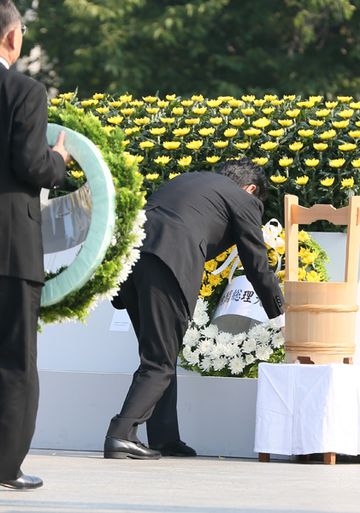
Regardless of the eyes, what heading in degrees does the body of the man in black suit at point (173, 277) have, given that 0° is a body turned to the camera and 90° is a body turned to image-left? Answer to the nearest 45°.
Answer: approximately 225°

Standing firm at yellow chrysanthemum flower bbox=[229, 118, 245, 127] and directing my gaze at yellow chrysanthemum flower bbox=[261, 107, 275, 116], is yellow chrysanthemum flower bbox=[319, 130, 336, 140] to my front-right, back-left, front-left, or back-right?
front-right

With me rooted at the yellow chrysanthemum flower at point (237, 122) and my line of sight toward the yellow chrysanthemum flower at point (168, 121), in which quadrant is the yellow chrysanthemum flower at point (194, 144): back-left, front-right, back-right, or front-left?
front-left

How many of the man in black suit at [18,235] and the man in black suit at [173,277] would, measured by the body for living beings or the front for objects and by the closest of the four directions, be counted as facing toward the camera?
0

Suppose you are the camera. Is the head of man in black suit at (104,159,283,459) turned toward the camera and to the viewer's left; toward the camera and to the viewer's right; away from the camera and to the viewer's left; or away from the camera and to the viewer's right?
away from the camera and to the viewer's right

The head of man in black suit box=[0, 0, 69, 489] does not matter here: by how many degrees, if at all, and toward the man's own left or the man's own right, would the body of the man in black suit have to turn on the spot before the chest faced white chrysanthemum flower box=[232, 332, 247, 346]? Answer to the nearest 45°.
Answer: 0° — they already face it

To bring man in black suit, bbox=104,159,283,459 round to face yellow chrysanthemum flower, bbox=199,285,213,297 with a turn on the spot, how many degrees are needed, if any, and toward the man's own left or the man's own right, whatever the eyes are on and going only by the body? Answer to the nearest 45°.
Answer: approximately 45° to the man's own left

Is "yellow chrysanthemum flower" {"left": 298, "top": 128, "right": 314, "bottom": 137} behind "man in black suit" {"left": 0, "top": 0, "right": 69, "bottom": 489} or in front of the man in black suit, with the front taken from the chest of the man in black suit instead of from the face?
in front

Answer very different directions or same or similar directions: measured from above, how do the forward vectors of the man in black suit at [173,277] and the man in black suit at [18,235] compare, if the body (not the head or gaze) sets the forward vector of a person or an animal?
same or similar directions

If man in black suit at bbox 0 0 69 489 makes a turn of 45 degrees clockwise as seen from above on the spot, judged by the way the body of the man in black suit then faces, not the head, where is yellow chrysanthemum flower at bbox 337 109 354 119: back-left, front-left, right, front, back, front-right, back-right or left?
front-left

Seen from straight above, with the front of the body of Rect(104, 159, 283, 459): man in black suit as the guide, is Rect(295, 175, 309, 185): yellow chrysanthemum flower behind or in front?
in front

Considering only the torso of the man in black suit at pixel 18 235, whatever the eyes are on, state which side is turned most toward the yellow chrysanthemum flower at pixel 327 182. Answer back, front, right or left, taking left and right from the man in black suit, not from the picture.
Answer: front
